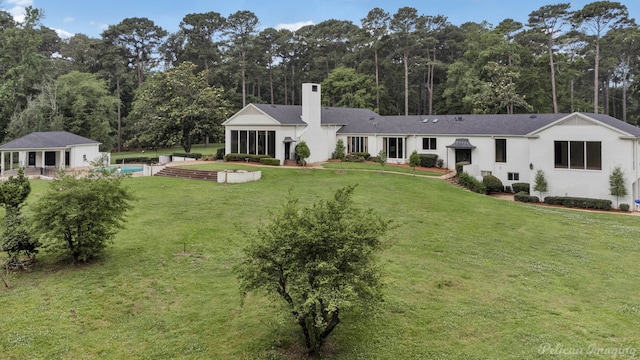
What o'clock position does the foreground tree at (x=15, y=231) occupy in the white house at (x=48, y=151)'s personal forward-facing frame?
The foreground tree is roughly at 12 o'clock from the white house.

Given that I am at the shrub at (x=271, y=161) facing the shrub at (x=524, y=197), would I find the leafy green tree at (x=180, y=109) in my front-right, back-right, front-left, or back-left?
back-left

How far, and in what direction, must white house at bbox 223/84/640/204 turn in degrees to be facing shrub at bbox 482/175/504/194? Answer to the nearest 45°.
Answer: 0° — it already faces it

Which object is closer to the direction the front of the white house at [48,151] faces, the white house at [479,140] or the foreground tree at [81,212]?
the foreground tree

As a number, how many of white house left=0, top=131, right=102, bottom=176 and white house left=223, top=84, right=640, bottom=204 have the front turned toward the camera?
2

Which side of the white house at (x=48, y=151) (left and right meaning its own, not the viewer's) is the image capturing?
front

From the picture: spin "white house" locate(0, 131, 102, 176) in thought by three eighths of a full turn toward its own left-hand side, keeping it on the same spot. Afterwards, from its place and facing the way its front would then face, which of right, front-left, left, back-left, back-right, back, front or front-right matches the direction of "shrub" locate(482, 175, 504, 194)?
right

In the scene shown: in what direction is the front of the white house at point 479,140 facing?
toward the camera

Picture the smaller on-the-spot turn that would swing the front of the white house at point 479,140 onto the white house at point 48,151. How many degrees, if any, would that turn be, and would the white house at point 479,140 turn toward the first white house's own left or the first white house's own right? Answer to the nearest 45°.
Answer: approximately 90° to the first white house's own right

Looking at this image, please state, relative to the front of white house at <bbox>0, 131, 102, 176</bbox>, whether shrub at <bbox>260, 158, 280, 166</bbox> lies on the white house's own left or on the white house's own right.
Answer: on the white house's own left
